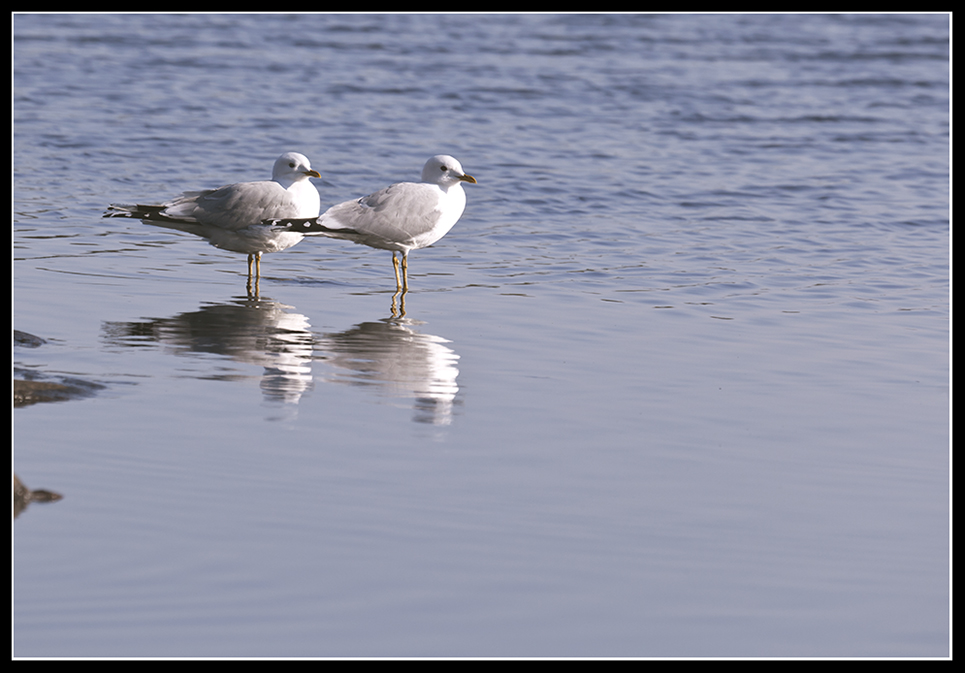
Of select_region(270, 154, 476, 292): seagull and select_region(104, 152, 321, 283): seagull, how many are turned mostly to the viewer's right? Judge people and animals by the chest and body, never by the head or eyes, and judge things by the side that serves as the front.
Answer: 2

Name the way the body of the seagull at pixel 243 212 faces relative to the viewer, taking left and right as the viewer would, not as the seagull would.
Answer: facing to the right of the viewer

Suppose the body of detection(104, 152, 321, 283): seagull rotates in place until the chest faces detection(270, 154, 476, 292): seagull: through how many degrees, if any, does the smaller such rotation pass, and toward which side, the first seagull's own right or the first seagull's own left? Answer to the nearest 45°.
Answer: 0° — it already faces it

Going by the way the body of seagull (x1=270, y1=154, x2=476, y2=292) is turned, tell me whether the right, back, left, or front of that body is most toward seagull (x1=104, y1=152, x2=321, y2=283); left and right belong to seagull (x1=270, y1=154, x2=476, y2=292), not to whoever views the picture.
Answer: back

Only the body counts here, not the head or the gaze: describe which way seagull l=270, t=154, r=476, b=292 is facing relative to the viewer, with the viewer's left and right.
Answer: facing to the right of the viewer
